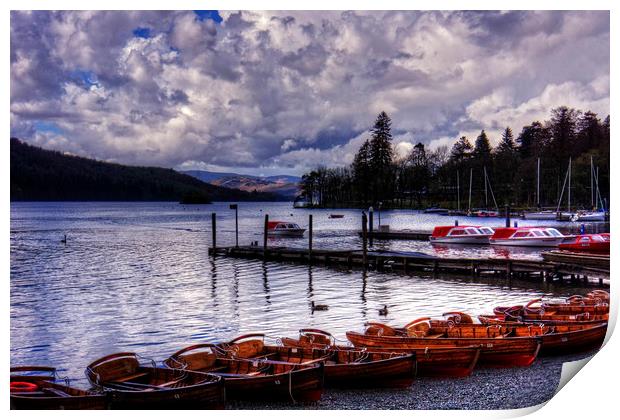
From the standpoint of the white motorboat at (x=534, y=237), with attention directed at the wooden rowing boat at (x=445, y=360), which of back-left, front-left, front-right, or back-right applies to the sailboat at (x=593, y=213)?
back-left

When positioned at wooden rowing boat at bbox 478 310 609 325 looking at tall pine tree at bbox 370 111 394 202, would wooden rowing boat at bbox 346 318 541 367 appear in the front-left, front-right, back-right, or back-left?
back-left
